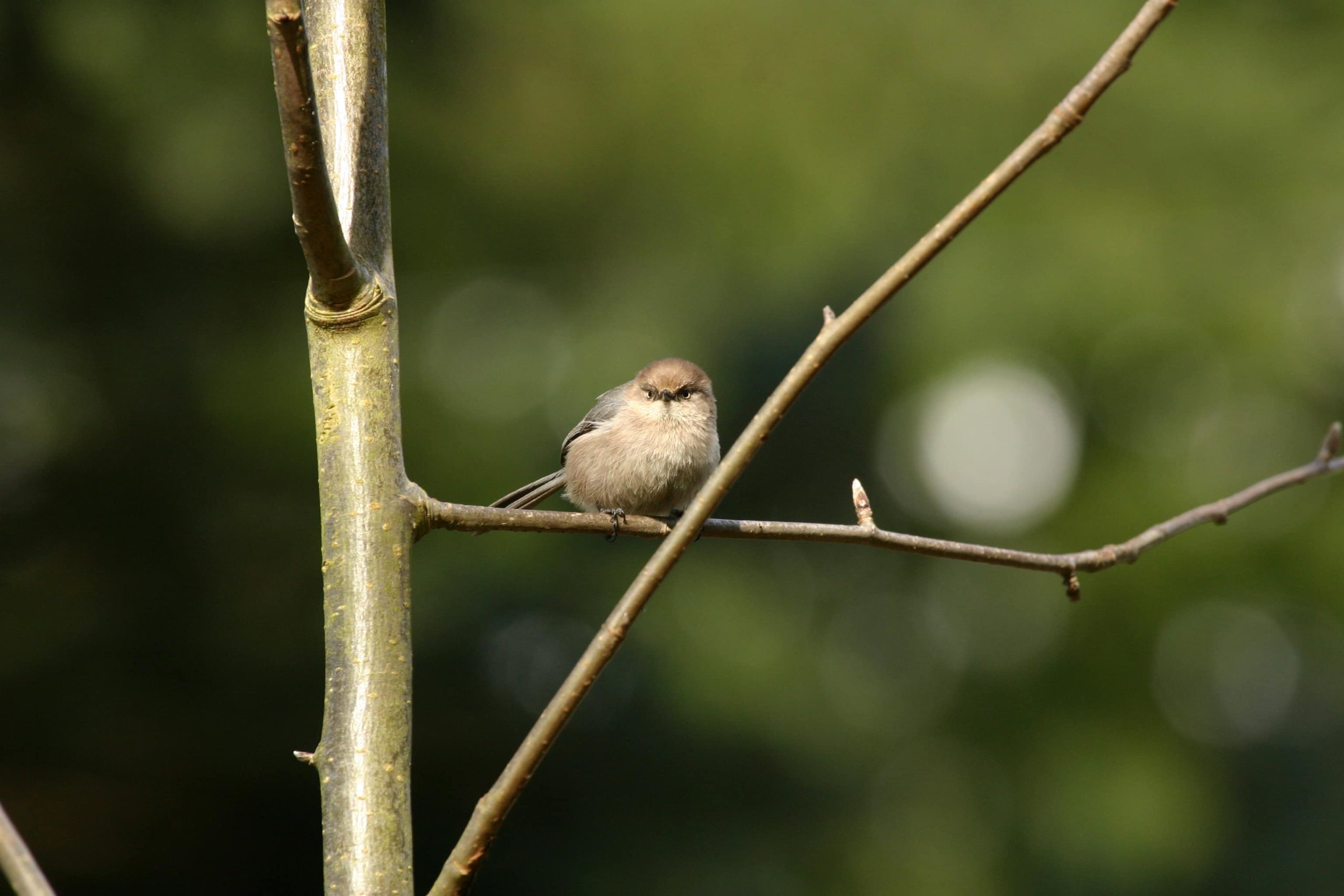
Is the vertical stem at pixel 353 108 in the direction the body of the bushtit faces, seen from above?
no

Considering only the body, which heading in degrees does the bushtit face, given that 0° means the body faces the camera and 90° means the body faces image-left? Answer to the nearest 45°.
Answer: approximately 315°

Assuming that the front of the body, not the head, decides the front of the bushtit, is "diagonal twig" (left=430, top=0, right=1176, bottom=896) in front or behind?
in front
